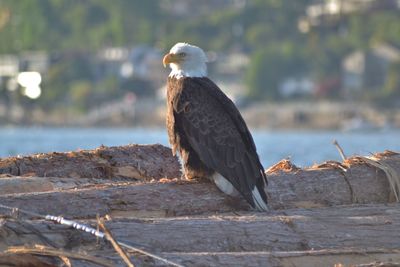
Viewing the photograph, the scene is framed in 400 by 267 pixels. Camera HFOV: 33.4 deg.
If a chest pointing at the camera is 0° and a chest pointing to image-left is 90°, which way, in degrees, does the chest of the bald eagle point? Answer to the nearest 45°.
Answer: approximately 90°

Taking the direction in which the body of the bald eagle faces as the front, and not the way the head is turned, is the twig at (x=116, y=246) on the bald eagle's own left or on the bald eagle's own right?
on the bald eagle's own left
